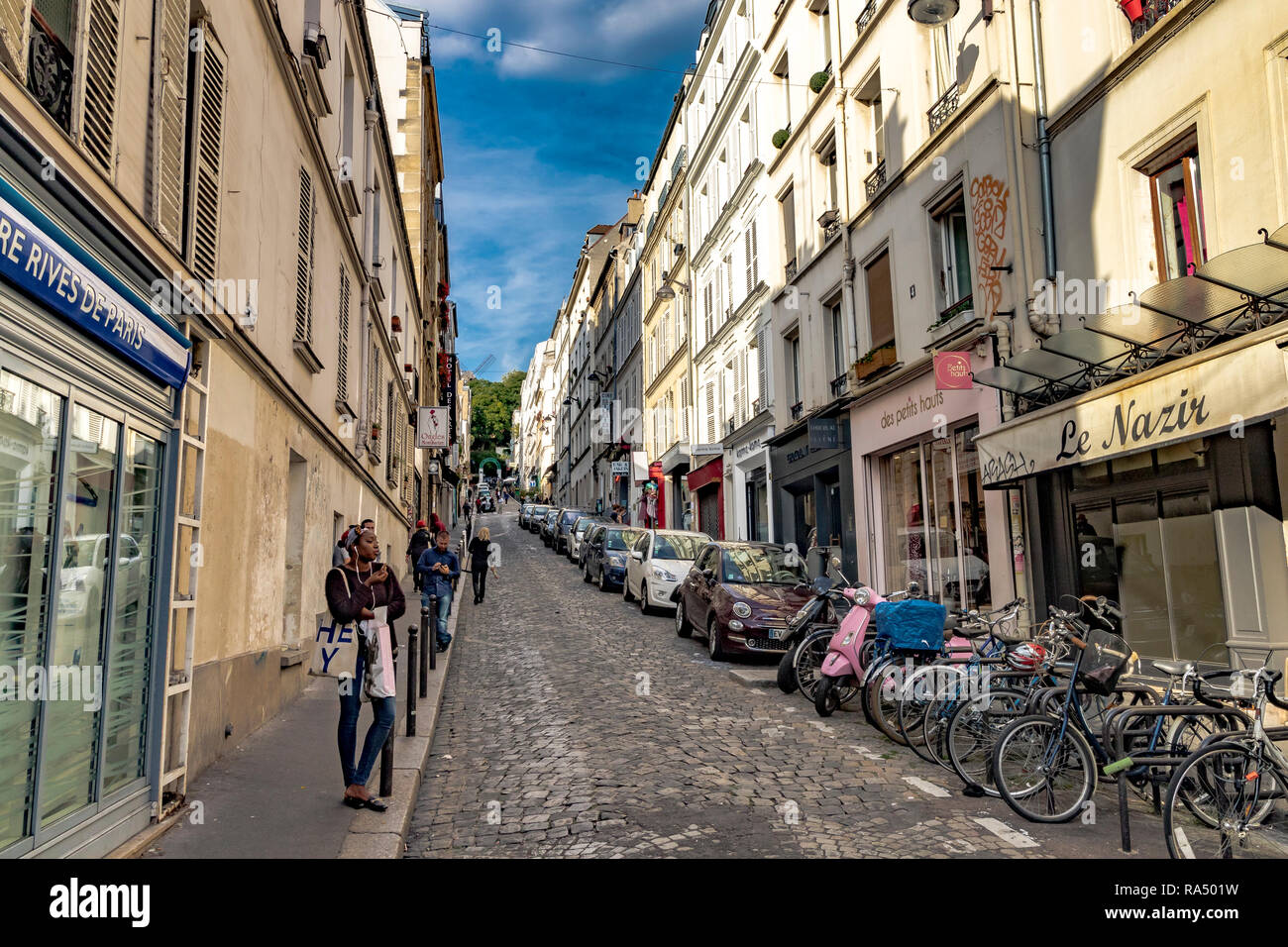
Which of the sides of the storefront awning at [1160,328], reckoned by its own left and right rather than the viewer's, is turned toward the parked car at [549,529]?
right

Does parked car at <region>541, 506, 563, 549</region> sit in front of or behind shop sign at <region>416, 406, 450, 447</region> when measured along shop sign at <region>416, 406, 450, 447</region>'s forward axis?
behind

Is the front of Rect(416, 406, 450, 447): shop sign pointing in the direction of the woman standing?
yes

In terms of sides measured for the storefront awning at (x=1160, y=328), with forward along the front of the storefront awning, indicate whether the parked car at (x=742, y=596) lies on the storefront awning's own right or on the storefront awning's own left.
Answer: on the storefront awning's own right

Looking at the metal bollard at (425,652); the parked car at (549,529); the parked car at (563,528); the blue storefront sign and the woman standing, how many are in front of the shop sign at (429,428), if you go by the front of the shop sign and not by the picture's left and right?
3

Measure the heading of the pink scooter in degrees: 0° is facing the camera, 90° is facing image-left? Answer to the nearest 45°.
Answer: approximately 45°

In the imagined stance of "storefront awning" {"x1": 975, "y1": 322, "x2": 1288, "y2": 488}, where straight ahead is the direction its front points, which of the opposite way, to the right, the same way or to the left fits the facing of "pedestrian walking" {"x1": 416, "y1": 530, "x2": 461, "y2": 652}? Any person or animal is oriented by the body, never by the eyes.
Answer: to the left

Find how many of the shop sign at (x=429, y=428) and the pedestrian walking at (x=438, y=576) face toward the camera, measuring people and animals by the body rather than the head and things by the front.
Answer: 2

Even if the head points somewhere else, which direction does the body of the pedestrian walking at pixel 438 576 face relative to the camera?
toward the camera

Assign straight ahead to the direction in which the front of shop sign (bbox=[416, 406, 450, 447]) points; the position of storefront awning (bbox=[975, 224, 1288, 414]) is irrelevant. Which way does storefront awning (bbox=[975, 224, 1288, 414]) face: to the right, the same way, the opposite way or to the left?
to the right

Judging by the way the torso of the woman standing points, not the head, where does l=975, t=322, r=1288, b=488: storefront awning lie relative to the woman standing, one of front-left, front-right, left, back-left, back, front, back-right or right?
front-left

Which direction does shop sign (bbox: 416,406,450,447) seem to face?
toward the camera
